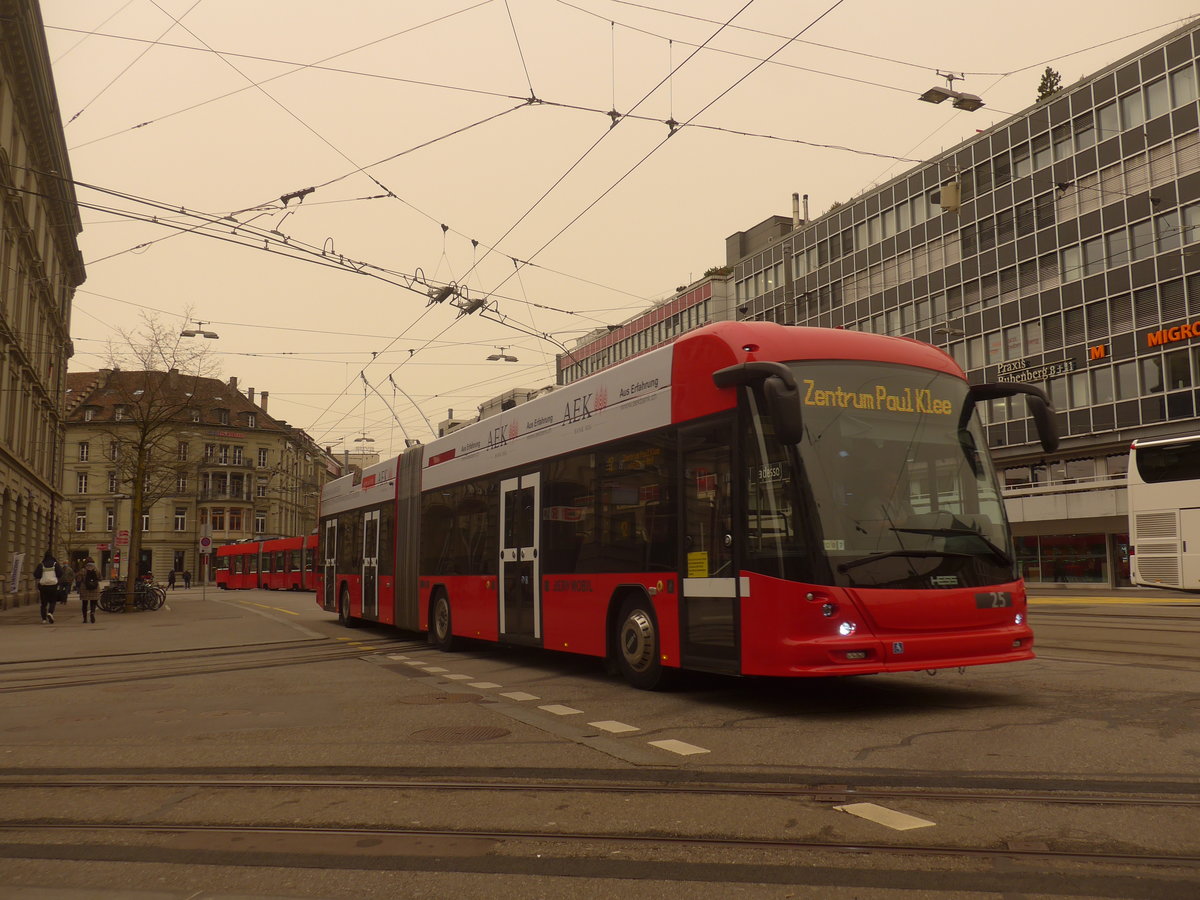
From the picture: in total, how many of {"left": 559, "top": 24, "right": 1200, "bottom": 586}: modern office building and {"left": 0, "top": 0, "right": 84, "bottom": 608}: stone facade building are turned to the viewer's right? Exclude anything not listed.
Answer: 1

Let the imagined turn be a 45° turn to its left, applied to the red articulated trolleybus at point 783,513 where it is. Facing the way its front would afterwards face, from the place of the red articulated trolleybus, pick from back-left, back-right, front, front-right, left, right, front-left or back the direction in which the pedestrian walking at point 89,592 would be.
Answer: back-left

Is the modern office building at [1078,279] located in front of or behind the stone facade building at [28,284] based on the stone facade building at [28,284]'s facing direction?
in front

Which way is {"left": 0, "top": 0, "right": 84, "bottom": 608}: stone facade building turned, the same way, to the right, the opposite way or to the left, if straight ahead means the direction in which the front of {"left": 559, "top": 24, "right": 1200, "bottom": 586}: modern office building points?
the opposite way

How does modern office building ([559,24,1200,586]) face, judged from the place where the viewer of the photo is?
facing the viewer and to the left of the viewer

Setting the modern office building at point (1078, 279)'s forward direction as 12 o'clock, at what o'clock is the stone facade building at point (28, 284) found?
The stone facade building is roughly at 1 o'clock from the modern office building.

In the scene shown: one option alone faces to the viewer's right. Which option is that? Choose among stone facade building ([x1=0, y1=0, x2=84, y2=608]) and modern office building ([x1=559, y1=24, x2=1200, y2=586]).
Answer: the stone facade building

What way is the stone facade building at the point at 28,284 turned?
to the viewer's right

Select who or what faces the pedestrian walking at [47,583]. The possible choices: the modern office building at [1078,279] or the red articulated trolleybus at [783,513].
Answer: the modern office building

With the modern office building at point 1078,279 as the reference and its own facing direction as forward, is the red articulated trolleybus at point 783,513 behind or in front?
in front

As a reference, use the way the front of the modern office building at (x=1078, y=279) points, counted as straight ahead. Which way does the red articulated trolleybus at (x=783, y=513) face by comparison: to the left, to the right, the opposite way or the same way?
to the left

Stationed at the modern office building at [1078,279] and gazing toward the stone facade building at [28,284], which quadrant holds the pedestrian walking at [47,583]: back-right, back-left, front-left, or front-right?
front-left
